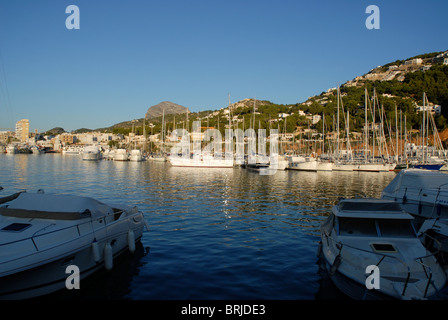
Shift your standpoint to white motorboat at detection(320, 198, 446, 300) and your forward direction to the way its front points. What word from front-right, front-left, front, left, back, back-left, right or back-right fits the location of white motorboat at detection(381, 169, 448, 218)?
back-left

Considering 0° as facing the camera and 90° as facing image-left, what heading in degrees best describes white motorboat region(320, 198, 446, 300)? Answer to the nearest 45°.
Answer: approximately 315°

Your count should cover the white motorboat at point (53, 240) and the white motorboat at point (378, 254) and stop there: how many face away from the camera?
0

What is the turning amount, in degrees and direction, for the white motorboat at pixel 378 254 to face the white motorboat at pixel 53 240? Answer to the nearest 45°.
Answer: approximately 135° to its right

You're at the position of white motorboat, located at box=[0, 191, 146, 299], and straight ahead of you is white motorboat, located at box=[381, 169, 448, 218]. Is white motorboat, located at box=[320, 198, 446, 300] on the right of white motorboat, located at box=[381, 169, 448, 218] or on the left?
right
